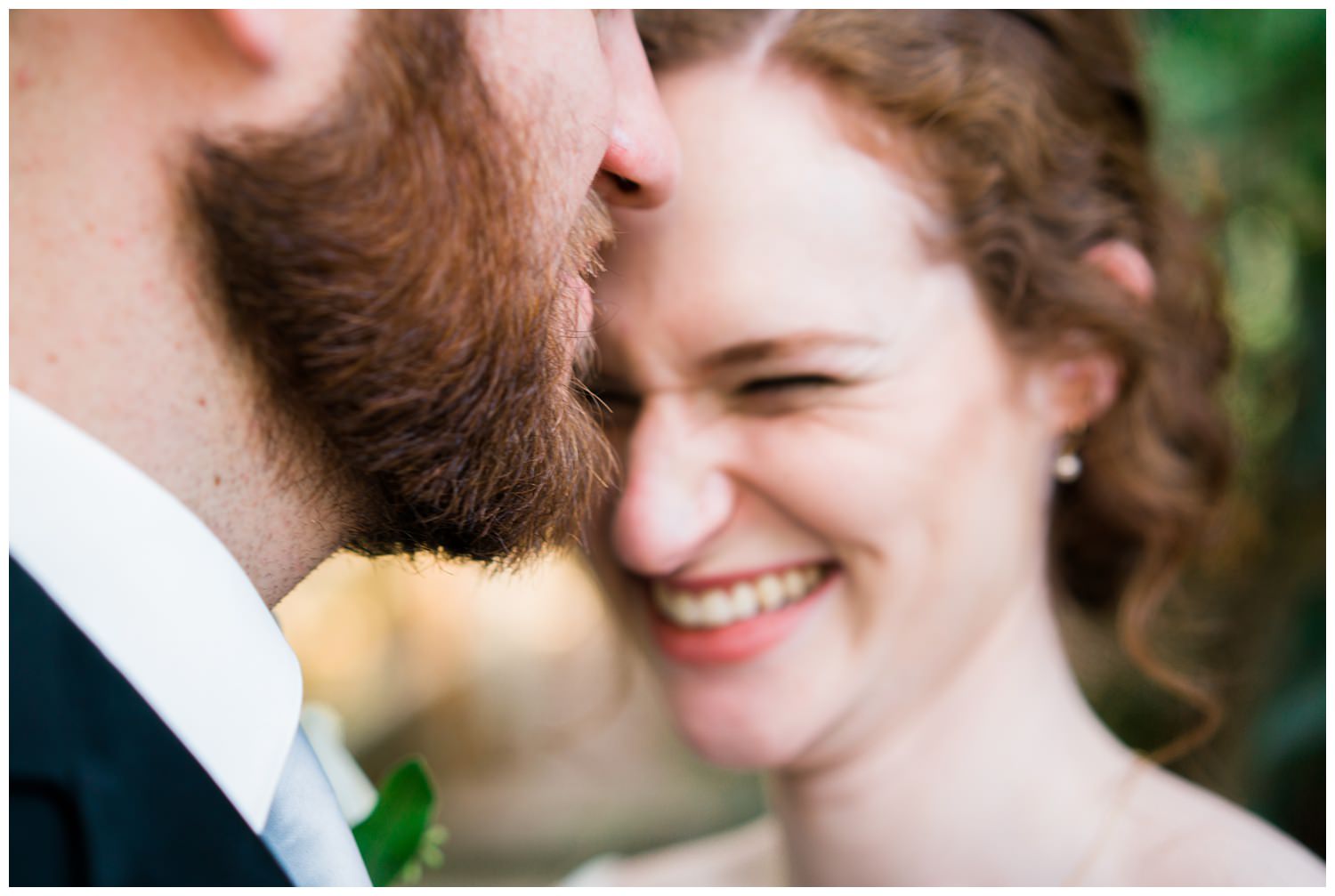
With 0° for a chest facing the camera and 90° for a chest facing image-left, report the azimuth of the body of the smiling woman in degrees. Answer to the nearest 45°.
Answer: approximately 45°

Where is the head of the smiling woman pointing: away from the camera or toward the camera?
toward the camera
